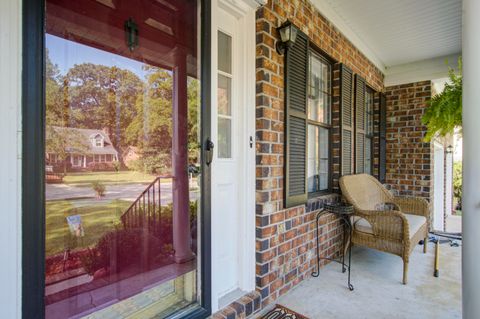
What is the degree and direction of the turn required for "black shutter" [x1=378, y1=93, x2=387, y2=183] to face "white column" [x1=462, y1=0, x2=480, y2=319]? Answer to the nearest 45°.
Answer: approximately 90° to its right

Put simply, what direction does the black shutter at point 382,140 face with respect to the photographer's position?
facing to the right of the viewer

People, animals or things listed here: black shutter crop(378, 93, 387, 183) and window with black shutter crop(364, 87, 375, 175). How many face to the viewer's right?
2

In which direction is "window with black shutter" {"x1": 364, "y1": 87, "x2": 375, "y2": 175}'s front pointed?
to the viewer's right

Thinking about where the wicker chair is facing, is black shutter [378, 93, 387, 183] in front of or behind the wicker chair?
behind

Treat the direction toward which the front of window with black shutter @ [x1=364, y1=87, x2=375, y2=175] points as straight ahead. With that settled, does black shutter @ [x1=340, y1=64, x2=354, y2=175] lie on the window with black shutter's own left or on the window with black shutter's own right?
on the window with black shutter's own right
